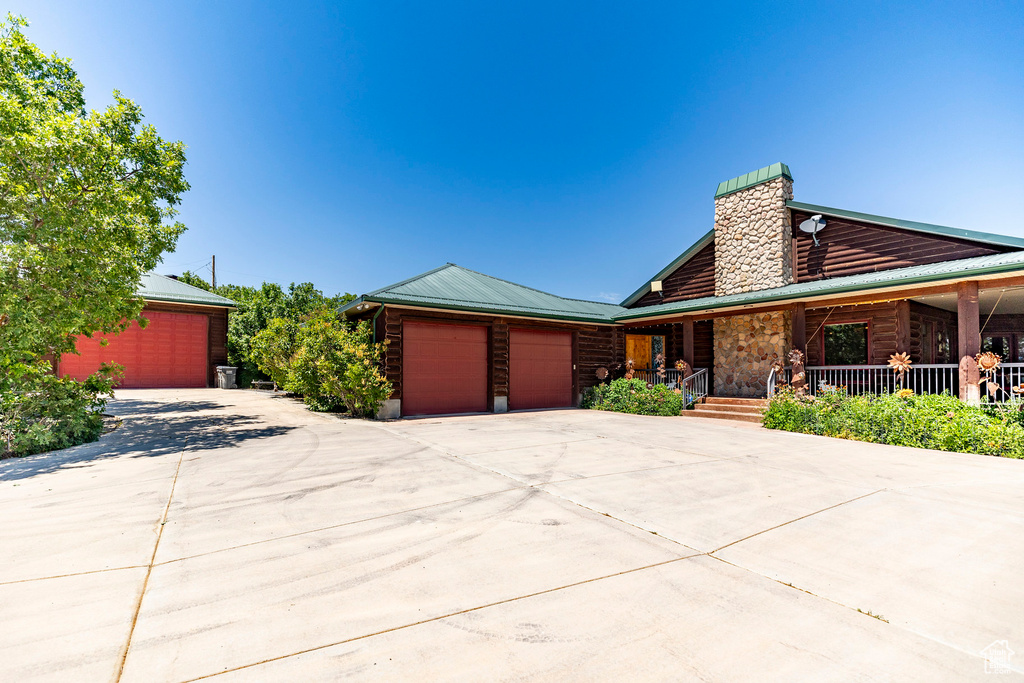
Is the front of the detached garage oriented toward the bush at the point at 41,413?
yes

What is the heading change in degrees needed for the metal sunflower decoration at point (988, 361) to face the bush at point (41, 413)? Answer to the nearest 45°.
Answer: approximately 45° to its right

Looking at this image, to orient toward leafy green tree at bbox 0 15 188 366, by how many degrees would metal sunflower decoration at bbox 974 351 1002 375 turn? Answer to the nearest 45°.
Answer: approximately 45° to its right

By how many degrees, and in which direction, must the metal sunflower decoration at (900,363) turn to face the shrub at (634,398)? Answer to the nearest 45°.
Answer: approximately 90° to its right

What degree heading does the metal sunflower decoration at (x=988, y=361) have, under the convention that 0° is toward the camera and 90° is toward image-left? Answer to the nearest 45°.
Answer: approximately 0°

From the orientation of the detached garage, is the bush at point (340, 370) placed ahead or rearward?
ahead

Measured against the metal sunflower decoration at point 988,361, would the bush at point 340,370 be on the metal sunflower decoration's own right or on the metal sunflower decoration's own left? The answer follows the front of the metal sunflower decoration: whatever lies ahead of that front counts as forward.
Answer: on the metal sunflower decoration's own right

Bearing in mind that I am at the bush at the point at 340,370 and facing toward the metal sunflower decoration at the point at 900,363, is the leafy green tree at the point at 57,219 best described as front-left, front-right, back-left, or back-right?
back-right

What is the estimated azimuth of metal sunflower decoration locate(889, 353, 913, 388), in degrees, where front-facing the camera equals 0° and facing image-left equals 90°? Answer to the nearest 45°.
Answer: approximately 0°

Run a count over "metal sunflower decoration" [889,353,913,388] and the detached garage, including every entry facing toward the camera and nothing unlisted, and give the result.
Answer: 2
